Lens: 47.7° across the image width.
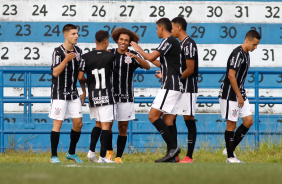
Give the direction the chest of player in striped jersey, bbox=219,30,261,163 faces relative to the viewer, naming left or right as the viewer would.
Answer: facing the viewer and to the right of the viewer

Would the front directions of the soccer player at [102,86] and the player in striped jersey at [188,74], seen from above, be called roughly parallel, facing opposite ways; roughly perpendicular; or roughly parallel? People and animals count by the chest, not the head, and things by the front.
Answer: roughly perpendicular

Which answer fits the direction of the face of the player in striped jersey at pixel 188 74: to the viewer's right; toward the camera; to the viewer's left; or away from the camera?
to the viewer's left

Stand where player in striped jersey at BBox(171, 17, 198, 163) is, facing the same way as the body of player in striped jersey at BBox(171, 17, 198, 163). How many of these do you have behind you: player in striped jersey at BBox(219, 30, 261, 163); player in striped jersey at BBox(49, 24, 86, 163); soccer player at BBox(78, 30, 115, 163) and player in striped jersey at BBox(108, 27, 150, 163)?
1

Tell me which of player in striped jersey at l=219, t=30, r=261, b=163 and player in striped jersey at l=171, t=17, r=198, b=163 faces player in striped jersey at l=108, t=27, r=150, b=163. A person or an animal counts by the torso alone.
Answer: player in striped jersey at l=171, t=17, r=198, b=163

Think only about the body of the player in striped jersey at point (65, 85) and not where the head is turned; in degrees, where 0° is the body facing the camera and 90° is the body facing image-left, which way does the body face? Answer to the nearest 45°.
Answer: approximately 315°

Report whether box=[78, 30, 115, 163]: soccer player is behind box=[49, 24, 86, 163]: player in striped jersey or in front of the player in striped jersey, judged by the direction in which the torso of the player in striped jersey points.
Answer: in front

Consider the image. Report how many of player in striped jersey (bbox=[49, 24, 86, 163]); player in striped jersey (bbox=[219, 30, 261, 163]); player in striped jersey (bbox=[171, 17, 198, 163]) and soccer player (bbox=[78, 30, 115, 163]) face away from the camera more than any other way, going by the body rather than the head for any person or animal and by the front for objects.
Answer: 1

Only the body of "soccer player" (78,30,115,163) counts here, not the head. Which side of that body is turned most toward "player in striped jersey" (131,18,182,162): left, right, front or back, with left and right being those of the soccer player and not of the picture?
right

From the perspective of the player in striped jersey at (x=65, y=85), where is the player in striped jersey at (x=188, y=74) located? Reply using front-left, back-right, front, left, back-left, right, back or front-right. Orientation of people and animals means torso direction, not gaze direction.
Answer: front-left

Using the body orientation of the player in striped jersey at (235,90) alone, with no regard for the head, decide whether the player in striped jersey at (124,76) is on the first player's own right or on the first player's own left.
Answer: on the first player's own right

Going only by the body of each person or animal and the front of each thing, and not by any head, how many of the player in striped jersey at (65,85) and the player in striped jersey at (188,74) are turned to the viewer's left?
1

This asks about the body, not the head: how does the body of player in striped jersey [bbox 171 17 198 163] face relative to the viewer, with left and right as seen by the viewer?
facing to the left of the viewer

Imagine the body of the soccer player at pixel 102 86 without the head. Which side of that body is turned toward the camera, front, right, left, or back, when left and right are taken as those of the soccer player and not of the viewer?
back

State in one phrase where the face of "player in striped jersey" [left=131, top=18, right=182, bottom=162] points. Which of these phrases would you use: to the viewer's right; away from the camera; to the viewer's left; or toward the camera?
to the viewer's left
